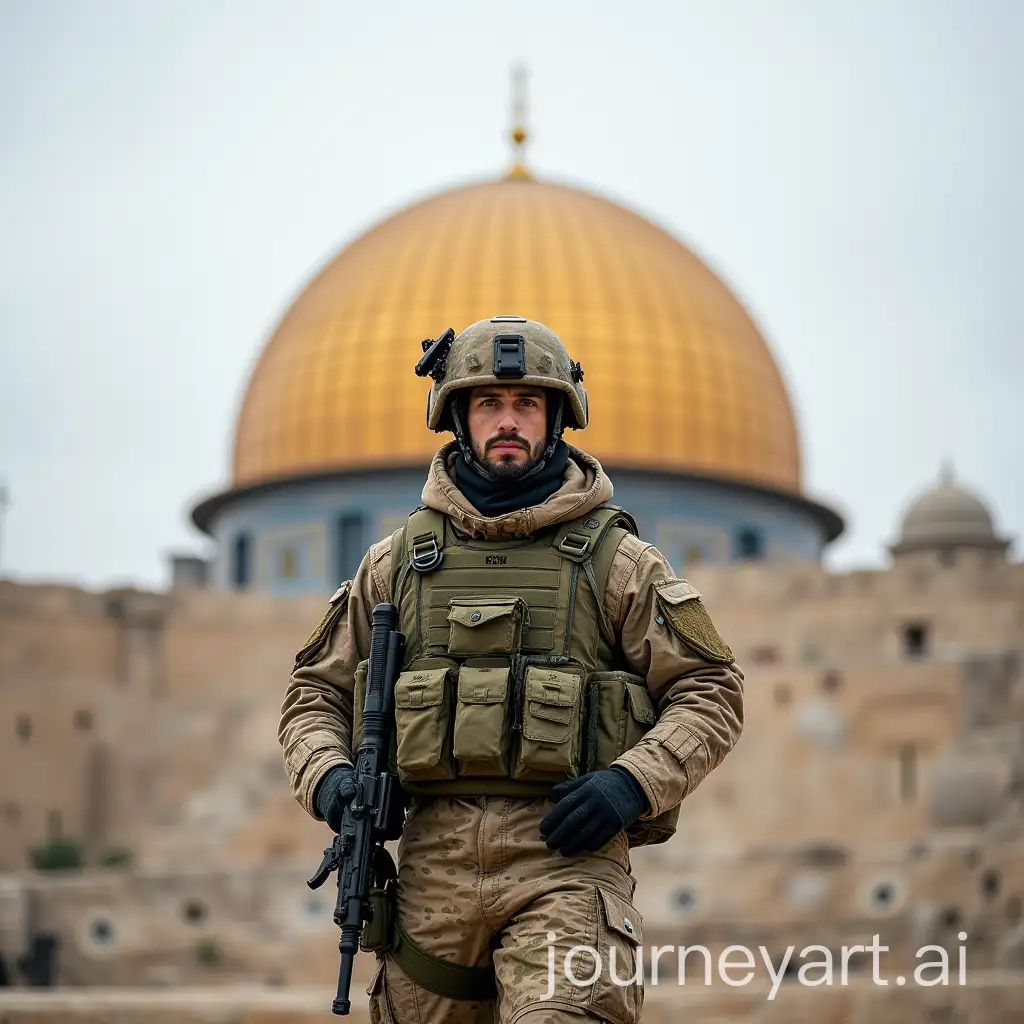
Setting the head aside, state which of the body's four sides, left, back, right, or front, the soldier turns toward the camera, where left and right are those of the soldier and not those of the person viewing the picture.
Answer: front
